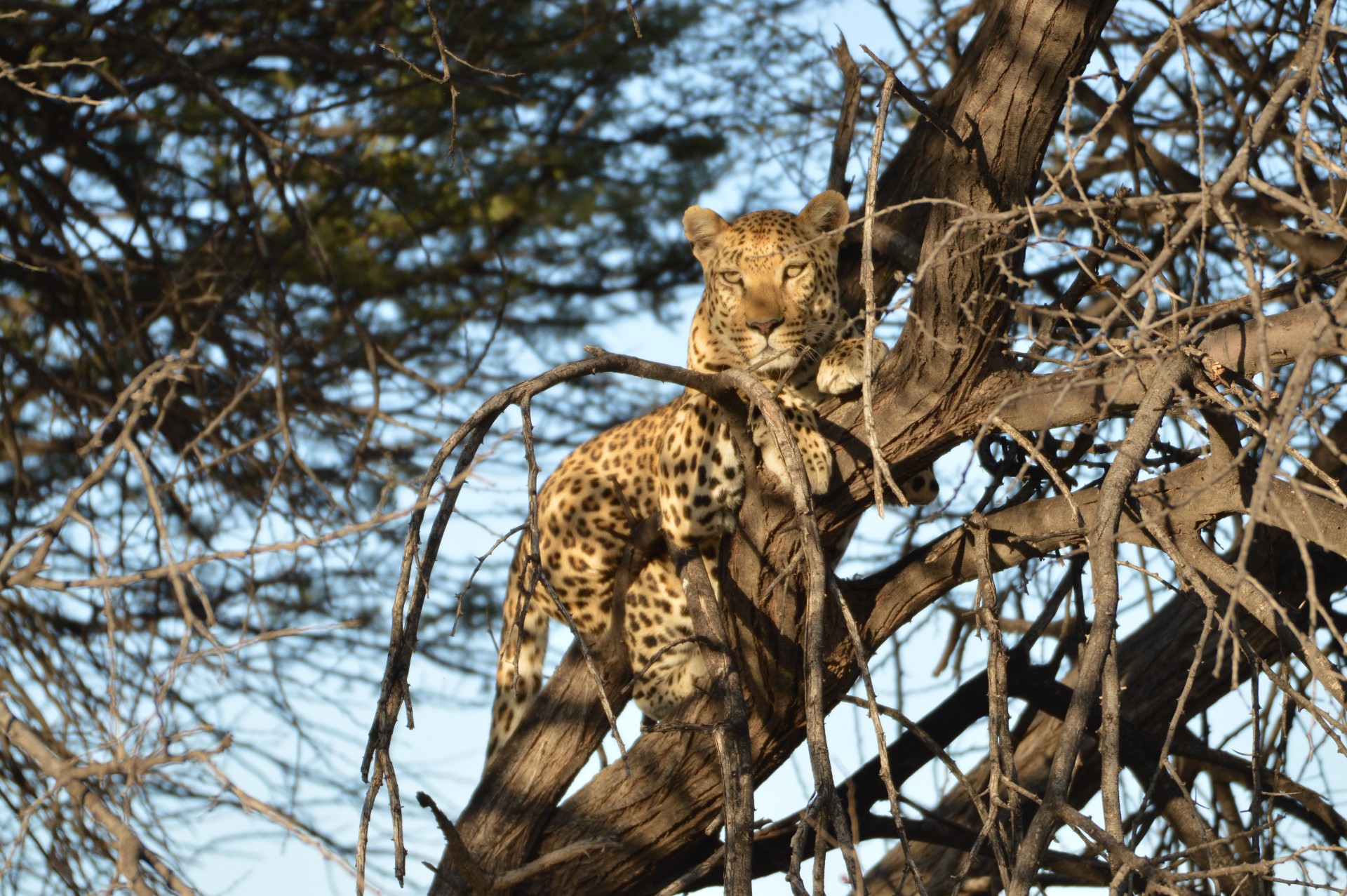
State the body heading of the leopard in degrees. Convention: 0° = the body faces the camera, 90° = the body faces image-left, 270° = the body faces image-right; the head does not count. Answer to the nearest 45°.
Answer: approximately 315°
